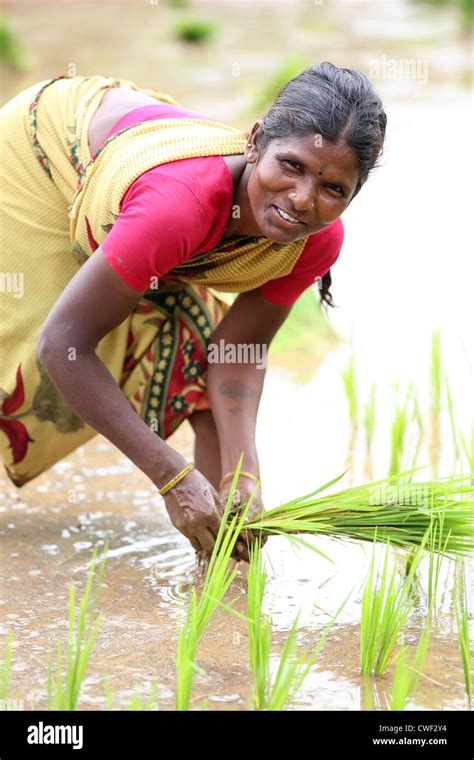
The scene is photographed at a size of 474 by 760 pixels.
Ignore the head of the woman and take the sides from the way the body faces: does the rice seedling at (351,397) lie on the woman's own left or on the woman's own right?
on the woman's own left

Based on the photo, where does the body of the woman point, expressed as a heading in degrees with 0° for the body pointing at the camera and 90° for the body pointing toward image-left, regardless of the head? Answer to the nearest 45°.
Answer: approximately 315°

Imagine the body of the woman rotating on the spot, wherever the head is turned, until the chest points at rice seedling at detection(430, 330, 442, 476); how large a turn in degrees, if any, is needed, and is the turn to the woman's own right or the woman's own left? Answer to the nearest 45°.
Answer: approximately 90° to the woman's own left
